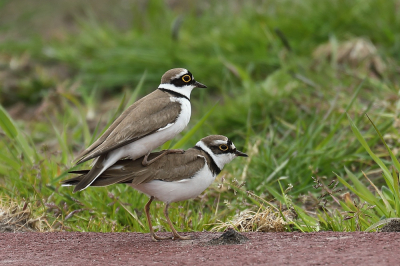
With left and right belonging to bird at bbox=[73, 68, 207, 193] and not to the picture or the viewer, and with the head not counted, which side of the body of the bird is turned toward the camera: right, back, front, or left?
right

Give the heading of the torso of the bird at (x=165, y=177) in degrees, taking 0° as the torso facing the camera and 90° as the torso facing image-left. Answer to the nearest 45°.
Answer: approximately 270°
